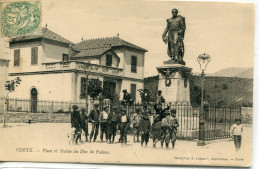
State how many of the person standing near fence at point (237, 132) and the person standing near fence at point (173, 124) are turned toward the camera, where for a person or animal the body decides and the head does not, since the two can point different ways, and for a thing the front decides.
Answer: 2

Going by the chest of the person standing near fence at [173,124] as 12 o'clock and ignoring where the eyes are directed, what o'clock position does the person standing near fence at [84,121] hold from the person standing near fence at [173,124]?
the person standing near fence at [84,121] is roughly at 3 o'clock from the person standing near fence at [173,124].

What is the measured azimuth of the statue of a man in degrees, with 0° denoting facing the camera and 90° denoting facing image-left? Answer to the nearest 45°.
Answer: approximately 0°

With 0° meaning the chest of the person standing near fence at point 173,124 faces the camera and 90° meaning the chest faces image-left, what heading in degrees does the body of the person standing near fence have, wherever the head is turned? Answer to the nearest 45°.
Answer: approximately 0°
